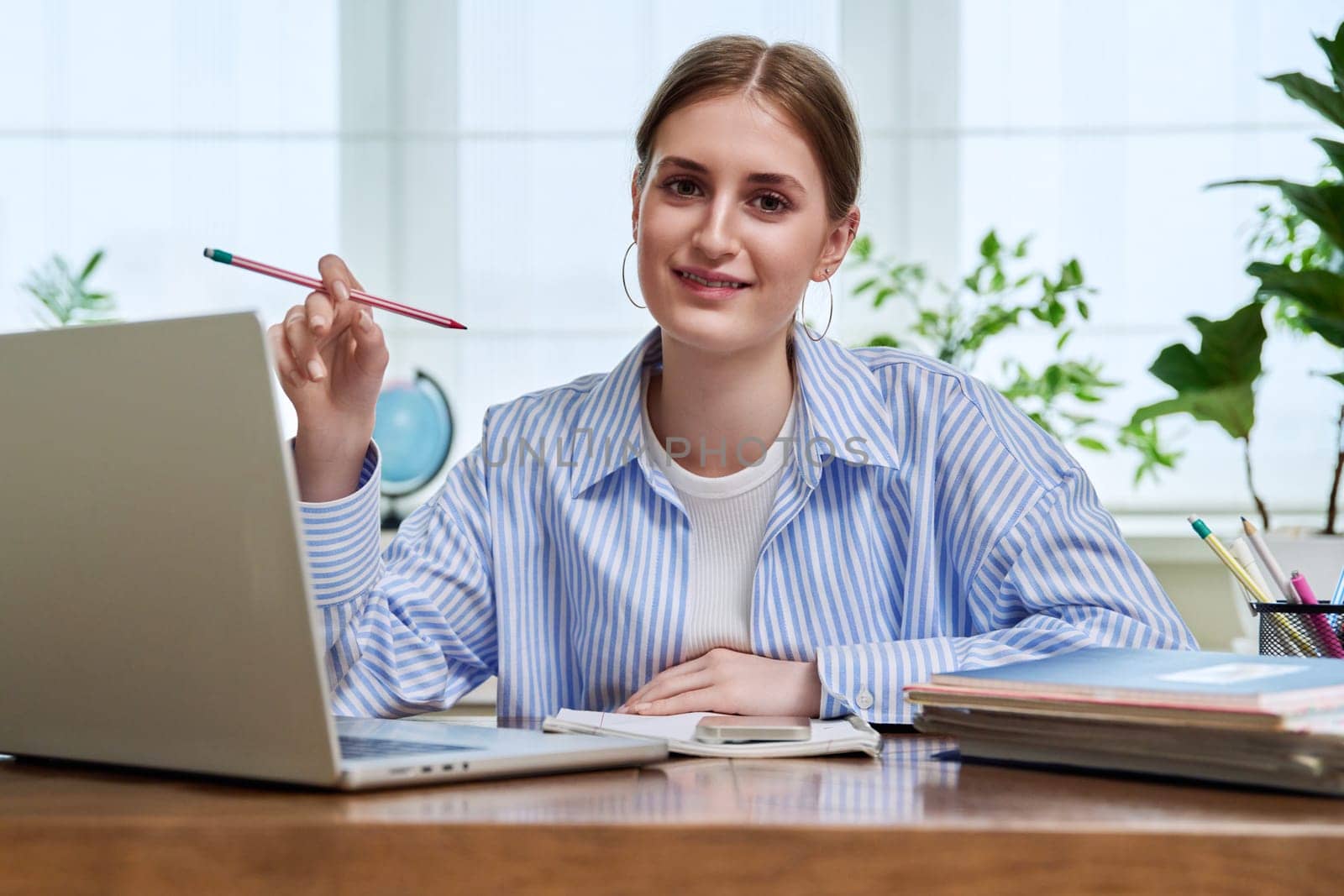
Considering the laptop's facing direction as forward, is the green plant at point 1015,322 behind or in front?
in front

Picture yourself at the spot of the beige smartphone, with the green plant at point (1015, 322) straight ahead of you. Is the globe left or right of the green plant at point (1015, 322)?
left

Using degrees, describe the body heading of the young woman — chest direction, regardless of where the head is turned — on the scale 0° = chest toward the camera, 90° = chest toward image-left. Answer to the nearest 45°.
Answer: approximately 0°

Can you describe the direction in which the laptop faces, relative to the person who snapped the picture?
facing away from the viewer and to the right of the viewer

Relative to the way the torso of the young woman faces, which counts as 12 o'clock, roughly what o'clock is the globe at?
The globe is roughly at 5 o'clock from the young woman.

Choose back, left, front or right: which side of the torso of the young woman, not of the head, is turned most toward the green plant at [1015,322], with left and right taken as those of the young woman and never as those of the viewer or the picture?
back

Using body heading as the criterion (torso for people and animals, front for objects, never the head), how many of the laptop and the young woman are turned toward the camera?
1

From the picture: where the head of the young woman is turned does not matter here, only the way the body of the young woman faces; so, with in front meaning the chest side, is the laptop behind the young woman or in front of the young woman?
in front

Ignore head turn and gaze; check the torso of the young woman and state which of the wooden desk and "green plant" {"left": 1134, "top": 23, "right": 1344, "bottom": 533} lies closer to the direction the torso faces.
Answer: the wooden desk
